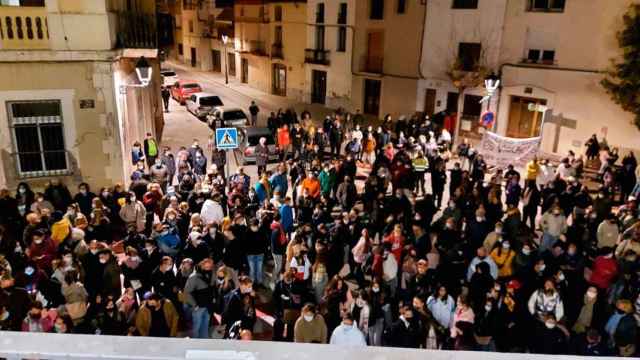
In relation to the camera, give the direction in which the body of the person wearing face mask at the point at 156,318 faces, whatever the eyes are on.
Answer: toward the camera

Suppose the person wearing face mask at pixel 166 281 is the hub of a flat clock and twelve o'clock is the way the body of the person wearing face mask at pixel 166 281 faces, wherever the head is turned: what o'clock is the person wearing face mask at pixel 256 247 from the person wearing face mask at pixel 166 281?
the person wearing face mask at pixel 256 247 is roughly at 9 o'clock from the person wearing face mask at pixel 166 281.

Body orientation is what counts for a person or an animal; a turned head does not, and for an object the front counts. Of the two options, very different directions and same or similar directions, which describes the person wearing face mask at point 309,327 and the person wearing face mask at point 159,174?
same or similar directions

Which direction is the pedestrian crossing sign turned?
toward the camera

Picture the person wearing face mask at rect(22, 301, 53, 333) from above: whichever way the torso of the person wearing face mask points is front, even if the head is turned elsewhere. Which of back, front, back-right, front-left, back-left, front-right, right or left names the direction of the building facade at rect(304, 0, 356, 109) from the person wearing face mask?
back-left

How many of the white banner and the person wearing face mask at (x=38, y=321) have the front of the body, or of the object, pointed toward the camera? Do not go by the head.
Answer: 2

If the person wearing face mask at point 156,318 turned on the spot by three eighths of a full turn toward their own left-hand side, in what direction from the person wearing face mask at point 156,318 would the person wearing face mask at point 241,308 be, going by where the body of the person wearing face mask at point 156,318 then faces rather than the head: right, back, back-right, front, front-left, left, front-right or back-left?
front-right

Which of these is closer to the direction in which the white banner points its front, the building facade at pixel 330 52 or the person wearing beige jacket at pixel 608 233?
the person wearing beige jacket

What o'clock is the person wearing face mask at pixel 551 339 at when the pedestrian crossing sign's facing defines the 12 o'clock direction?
The person wearing face mask is roughly at 11 o'clock from the pedestrian crossing sign.

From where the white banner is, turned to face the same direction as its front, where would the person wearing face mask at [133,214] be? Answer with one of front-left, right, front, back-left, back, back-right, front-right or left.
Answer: front-right

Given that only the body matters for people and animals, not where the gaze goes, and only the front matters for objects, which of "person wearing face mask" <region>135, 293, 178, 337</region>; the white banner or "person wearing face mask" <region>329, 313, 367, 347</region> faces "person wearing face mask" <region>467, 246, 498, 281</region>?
the white banner

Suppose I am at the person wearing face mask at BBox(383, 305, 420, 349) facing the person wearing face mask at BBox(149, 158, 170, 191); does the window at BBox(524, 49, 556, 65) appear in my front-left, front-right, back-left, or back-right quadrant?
front-right

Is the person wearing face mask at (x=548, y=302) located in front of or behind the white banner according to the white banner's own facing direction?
in front

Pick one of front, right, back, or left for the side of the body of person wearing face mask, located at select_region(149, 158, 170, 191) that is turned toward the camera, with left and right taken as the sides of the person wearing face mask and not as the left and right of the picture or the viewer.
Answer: front

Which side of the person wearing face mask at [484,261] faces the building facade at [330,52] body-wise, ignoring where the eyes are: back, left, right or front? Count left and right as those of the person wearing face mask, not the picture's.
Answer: back

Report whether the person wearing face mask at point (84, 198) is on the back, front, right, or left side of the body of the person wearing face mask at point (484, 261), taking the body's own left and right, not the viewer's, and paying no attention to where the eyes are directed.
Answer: right

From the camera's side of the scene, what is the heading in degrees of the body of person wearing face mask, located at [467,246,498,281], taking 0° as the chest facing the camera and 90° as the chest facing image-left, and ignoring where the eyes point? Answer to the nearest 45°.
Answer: approximately 0°

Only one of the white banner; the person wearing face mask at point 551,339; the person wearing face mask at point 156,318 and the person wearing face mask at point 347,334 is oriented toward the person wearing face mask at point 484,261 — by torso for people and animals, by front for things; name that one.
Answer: the white banner
